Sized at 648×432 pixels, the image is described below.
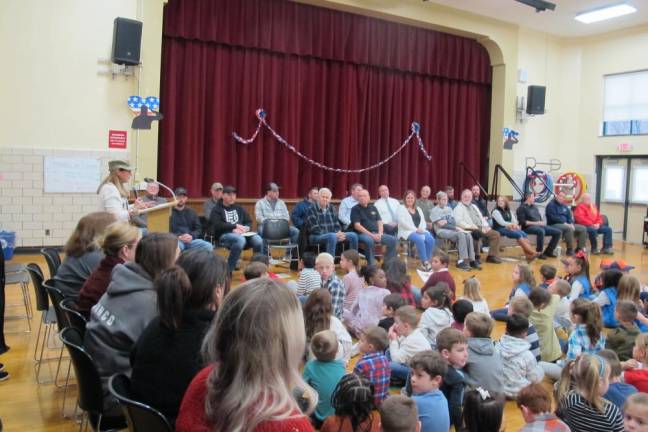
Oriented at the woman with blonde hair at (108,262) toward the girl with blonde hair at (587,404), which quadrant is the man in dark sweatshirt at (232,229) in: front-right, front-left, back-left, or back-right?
back-left

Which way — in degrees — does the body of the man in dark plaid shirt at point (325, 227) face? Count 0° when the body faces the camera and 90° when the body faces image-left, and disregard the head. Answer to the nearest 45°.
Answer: approximately 315°

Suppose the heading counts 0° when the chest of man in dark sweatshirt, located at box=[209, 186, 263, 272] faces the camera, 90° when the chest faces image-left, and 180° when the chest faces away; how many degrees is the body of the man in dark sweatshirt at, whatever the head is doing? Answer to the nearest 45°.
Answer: approximately 315°

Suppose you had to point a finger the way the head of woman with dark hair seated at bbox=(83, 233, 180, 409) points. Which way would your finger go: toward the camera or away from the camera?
away from the camera

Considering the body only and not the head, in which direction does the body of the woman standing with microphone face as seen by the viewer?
to the viewer's right

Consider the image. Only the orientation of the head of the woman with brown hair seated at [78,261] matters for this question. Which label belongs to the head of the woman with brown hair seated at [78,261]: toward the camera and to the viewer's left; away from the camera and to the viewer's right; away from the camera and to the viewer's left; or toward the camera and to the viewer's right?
away from the camera and to the viewer's right

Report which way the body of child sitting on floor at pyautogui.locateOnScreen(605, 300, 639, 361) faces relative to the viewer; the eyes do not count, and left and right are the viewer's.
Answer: facing away from the viewer and to the left of the viewer

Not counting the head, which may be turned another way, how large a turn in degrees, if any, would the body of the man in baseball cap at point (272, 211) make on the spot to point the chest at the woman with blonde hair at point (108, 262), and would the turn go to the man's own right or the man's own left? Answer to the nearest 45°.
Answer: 0° — they already face them

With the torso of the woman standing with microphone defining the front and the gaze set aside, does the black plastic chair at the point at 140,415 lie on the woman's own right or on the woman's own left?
on the woman's own right

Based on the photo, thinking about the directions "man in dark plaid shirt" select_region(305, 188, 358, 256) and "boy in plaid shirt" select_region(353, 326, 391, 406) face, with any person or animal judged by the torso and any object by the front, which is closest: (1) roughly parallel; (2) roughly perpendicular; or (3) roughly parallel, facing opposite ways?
roughly parallel, facing opposite ways

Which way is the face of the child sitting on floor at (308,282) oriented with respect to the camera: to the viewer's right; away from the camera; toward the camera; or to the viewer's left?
away from the camera

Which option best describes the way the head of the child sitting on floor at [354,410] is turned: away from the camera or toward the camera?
away from the camera

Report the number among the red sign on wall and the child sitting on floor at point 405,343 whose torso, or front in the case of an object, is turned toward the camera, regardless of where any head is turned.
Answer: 1

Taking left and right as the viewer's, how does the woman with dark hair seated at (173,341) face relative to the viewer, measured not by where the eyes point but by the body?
facing away from the viewer and to the right of the viewer

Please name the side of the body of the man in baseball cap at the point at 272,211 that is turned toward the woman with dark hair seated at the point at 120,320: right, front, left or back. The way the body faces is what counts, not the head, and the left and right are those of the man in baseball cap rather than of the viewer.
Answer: front

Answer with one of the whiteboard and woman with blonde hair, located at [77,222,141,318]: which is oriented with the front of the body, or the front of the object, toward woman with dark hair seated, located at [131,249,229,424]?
the whiteboard

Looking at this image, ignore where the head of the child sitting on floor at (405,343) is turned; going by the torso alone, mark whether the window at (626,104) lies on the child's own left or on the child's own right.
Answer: on the child's own right

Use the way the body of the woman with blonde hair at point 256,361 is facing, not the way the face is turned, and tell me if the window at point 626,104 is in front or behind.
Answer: in front
